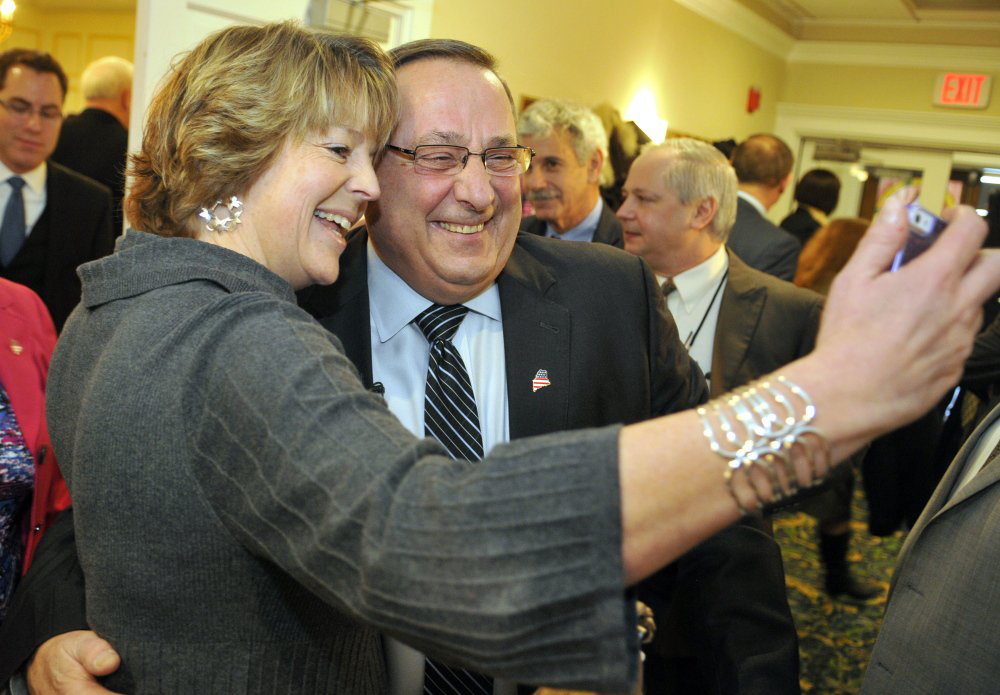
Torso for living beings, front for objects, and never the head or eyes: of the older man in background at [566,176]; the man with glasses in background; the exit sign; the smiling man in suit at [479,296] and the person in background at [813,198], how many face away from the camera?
1

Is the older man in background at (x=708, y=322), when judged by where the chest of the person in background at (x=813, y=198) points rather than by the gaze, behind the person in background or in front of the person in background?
behind

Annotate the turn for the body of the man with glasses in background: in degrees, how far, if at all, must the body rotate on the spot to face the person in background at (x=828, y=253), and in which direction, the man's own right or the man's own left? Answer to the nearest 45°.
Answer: approximately 90° to the man's own left

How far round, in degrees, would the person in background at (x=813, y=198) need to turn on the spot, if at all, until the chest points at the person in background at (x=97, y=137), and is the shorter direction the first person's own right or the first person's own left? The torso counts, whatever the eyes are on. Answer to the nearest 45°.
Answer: approximately 135° to the first person's own left

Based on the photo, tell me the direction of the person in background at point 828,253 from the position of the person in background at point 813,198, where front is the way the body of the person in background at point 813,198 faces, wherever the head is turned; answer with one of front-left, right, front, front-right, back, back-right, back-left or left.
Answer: back

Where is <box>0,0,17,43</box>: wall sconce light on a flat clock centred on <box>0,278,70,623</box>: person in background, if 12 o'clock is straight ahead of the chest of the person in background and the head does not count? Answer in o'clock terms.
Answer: The wall sconce light is roughly at 6 o'clock from the person in background.

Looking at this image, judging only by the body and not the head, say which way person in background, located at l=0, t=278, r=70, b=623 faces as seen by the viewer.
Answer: toward the camera

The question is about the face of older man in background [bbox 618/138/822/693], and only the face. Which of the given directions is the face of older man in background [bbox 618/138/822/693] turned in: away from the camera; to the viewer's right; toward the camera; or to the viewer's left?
to the viewer's left

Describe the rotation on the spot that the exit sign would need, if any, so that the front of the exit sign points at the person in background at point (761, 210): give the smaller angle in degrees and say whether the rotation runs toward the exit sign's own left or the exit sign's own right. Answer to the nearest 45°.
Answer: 0° — it already faces them

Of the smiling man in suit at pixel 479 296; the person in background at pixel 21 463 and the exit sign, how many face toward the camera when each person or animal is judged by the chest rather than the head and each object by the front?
3

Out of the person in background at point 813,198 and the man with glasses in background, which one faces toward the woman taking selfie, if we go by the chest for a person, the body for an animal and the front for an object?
the man with glasses in background

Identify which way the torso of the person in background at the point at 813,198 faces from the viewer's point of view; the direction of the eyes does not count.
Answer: away from the camera

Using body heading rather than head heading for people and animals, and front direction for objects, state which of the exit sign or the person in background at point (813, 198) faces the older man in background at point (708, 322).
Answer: the exit sign

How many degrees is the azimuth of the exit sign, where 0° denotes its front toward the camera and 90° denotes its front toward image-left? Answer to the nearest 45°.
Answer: approximately 0°

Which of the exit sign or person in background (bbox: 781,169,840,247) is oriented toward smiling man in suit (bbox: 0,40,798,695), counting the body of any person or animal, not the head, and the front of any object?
the exit sign
